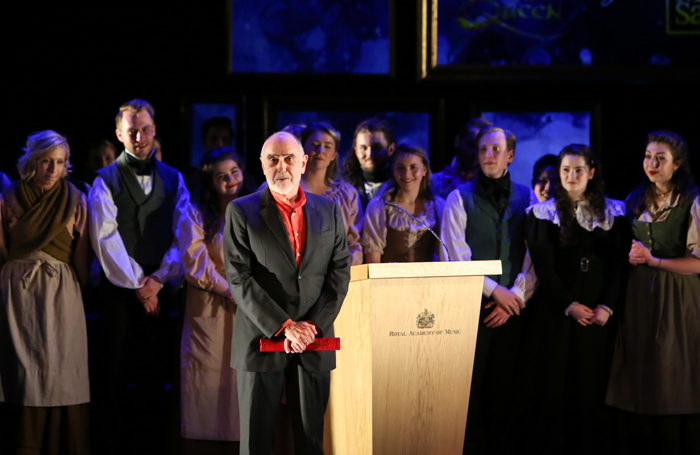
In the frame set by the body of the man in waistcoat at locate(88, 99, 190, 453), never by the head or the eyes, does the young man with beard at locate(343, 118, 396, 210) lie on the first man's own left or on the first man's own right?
on the first man's own left

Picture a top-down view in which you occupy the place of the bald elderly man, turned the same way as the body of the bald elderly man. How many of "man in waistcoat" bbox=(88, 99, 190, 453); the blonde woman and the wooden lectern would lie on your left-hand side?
1

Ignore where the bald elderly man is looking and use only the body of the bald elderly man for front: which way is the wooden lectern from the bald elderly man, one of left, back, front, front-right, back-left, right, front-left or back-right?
left

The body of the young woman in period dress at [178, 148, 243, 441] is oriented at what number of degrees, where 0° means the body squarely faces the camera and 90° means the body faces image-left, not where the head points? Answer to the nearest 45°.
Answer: approximately 315°

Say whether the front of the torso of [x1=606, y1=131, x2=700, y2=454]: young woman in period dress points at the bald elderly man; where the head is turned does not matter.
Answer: yes

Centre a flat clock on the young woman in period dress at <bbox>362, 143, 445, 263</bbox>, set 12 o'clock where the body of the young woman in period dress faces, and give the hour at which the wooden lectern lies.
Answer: The wooden lectern is roughly at 12 o'clock from the young woman in period dress.

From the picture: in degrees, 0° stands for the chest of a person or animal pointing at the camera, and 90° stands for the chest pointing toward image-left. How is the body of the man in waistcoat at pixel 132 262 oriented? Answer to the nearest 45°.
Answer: approximately 0°

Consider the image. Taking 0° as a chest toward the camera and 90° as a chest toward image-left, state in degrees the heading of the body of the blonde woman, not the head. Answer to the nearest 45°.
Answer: approximately 0°
